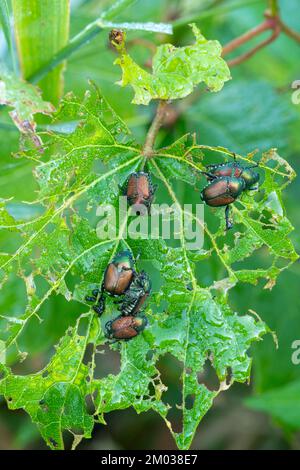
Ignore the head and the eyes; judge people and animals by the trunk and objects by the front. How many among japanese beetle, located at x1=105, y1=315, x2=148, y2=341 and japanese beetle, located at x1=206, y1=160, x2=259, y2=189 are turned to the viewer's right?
2

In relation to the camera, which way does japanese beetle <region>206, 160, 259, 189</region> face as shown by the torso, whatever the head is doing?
to the viewer's right

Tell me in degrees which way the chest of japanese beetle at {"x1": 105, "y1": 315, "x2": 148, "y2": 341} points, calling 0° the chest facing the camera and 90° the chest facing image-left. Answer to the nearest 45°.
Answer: approximately 270°

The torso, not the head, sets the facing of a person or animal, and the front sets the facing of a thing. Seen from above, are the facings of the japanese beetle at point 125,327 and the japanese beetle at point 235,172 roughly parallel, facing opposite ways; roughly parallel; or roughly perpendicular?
roughly parallel
